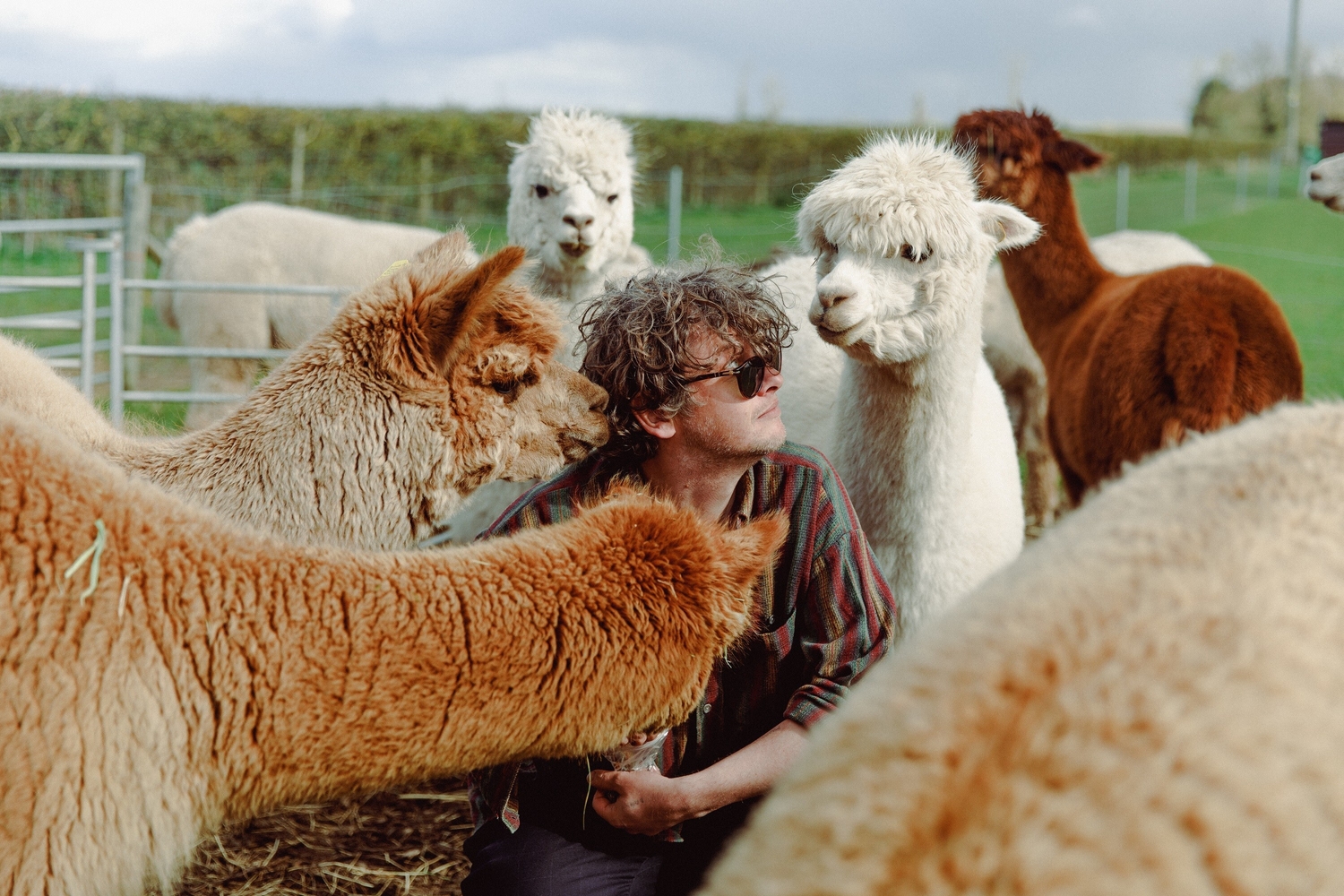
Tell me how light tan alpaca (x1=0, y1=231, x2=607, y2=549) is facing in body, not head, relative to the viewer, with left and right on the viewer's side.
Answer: facing to the right of the viewer

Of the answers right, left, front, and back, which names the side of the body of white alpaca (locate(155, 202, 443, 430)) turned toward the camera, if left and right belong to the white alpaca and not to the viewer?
right

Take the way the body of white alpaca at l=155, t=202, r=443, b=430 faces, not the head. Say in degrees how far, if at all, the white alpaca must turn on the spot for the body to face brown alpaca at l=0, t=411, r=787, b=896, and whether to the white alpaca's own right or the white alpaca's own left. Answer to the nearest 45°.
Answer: approximately 90° to the white alpaca's own right

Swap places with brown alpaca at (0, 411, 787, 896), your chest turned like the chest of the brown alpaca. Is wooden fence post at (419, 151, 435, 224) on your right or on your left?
on your left

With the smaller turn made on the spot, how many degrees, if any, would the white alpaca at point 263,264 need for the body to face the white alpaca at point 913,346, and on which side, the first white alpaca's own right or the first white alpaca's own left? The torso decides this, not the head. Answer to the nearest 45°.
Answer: approximately 90° to the first white alpaca's own right

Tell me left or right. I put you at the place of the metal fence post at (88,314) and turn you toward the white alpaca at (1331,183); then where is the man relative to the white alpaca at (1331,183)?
right

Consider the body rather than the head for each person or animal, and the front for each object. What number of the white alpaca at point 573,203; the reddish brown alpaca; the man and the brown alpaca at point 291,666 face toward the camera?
2

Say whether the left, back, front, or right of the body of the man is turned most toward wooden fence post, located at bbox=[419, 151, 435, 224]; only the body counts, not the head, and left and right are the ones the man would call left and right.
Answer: back

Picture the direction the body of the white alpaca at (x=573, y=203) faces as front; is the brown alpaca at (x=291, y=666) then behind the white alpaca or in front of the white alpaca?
in front

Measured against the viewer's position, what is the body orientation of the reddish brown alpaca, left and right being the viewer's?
facing away from the viewer and to the left of the viewer

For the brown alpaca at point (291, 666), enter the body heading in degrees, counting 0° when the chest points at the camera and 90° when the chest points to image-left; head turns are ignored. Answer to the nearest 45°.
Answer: approximately 270°
